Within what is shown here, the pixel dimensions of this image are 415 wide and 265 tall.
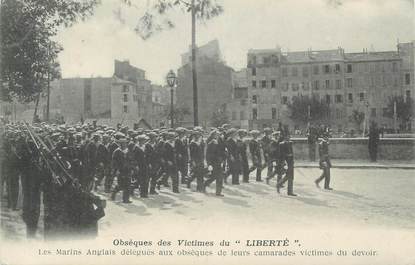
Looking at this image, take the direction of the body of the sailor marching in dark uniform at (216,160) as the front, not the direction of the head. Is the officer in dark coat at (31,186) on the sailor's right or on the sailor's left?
on the sailor's right

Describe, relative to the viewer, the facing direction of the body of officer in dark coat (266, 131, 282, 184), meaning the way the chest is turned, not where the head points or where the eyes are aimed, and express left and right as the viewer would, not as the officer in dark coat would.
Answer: facing to the right of the viewer

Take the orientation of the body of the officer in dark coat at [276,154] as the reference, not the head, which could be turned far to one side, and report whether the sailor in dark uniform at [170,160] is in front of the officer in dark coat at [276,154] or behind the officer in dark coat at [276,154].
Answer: behind

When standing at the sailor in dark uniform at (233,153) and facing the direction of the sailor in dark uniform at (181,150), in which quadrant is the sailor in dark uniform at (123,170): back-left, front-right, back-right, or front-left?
front-left

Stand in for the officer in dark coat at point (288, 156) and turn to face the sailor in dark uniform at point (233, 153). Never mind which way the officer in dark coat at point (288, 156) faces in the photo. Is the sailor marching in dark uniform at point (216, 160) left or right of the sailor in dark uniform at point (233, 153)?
left

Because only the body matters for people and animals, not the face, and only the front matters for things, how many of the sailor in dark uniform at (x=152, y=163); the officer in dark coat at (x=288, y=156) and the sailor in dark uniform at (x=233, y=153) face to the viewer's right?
3

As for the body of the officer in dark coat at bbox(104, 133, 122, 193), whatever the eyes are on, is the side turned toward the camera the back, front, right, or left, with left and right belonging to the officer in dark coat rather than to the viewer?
right

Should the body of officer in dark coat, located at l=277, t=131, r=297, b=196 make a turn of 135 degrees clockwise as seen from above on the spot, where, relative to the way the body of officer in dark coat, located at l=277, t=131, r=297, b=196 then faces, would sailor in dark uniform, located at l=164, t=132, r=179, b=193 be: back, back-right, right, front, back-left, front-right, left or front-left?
front-right

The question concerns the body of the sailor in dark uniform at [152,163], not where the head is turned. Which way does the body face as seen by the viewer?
to the viewer's right

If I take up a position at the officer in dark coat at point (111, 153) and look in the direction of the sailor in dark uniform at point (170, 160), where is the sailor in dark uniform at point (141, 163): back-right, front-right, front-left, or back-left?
front-right

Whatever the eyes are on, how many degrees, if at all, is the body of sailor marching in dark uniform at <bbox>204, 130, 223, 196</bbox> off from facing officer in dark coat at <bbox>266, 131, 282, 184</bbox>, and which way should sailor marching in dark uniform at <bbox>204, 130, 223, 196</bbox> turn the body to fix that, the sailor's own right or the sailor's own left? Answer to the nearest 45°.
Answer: approximately 45° to the sailor's own left

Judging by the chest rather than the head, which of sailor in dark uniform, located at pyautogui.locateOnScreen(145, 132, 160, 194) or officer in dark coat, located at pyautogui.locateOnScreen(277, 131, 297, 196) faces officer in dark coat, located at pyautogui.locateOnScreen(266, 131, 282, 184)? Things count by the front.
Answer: sailor in dark uniform, located at pyautogui.locateOnScreen(145, 132, 160, 194)

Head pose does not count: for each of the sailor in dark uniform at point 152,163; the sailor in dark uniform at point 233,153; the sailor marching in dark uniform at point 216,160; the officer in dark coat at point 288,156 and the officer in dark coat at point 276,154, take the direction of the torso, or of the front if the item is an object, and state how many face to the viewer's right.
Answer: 5

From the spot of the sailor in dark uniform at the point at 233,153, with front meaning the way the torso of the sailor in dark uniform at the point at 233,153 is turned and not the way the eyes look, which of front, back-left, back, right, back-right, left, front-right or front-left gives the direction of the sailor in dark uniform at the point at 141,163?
back-right

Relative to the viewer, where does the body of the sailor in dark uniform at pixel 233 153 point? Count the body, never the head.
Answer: to the viewer's right

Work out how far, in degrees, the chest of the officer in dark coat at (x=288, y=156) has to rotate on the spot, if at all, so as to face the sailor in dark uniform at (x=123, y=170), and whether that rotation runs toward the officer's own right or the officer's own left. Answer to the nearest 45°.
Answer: approximately 135° to the officer's own right
